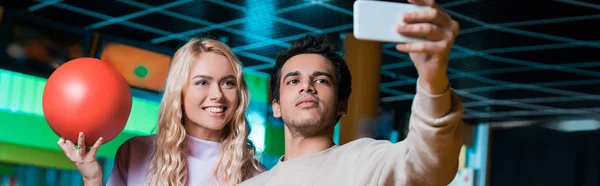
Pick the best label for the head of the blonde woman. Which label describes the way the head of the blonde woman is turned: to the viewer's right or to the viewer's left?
to the viewer's right

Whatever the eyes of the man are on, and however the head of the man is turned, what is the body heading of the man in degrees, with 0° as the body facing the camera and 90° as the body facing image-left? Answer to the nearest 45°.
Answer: approximately 0°
